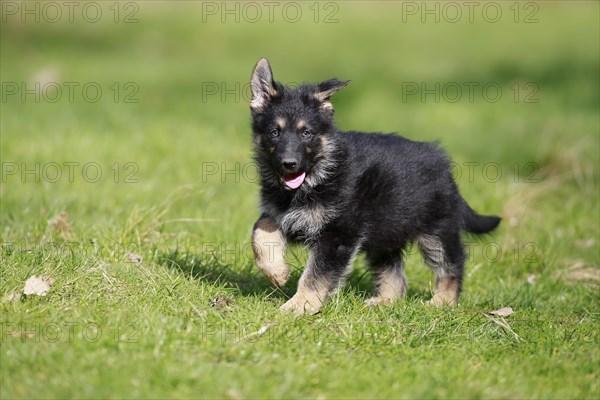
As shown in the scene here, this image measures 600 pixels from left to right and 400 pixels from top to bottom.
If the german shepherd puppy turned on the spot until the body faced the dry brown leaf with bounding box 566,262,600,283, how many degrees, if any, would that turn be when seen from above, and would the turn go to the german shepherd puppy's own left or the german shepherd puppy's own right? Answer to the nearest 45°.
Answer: approximately 180°

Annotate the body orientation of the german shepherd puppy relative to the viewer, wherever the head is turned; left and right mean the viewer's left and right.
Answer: facing the viewer and to the left of the viewer

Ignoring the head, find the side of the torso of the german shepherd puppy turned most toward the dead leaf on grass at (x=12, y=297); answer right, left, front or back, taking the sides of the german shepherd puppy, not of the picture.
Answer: front

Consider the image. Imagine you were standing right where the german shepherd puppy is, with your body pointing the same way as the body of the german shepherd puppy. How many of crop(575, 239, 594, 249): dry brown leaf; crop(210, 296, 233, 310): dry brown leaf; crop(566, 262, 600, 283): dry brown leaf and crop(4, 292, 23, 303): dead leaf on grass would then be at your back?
2

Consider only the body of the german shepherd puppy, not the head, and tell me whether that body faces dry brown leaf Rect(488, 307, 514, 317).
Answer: no

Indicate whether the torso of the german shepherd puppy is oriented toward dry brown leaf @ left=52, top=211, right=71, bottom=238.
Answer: no

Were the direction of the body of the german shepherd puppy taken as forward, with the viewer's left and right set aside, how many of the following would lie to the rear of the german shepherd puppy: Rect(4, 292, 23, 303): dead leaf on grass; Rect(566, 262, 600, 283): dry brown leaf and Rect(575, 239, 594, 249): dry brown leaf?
2

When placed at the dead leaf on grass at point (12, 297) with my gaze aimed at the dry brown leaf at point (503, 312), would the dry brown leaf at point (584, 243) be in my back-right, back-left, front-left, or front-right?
front-left

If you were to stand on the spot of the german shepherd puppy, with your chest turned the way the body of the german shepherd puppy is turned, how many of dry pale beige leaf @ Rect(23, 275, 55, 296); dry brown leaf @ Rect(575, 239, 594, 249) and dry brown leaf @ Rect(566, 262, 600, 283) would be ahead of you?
1

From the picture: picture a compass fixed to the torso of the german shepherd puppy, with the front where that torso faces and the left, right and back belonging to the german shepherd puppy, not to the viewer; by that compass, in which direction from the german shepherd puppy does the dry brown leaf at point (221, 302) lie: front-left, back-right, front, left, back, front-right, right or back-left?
front

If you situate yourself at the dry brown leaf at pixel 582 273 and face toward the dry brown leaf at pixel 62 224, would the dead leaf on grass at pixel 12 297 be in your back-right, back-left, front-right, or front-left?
front-left

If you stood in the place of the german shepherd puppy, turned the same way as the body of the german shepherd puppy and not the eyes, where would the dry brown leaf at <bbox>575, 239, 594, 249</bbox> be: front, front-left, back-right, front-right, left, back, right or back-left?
back

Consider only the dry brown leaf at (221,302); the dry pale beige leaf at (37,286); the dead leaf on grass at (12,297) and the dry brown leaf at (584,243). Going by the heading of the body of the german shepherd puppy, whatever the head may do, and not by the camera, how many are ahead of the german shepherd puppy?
3

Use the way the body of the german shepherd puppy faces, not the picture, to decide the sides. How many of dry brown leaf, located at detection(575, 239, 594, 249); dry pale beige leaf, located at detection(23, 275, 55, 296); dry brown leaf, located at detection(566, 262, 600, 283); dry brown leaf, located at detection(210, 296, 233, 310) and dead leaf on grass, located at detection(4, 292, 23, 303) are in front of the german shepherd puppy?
3
